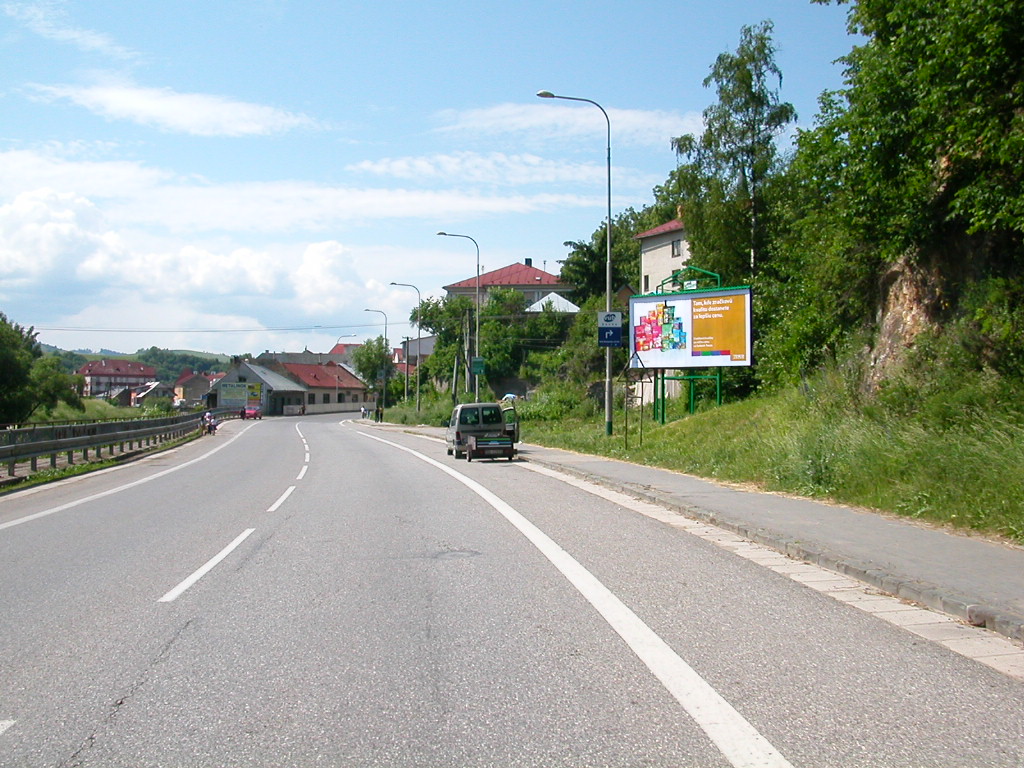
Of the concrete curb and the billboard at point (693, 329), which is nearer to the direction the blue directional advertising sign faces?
the concrete curb

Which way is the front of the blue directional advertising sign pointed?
toward the camera

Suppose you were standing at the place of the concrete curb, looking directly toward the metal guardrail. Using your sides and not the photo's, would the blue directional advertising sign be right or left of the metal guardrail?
right

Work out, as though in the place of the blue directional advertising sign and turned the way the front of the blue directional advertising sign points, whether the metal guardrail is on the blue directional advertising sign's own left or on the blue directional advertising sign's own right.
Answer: on the blue directional advertising sign's own right

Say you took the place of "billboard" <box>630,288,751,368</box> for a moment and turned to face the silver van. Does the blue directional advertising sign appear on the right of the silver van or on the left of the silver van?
left

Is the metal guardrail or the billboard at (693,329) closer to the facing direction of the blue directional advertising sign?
the metal guardrail

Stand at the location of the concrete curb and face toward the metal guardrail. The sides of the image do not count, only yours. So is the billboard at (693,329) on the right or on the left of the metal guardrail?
right

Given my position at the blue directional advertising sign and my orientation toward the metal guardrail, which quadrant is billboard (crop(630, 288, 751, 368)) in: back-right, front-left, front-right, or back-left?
back-right

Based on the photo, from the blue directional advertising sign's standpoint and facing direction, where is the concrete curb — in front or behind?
in front

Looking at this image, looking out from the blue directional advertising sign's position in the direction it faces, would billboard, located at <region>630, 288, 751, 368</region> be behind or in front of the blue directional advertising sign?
behind

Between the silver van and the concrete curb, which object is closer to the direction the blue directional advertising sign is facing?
the concrete curb
